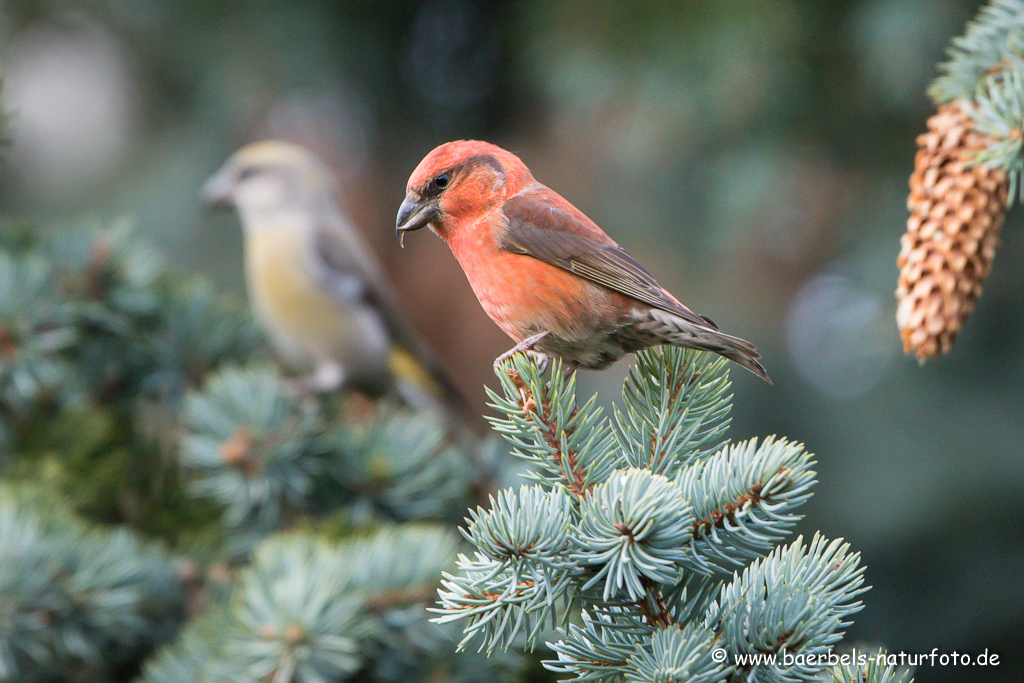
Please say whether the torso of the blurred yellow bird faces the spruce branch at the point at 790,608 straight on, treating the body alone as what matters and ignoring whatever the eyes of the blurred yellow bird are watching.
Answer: no

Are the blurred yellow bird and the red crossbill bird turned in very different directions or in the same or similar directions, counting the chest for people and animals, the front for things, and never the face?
same or similar directions

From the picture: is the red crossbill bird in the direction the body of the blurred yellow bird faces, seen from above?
no

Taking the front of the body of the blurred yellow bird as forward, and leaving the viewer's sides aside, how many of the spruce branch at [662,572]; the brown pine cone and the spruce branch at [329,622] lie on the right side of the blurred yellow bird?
0

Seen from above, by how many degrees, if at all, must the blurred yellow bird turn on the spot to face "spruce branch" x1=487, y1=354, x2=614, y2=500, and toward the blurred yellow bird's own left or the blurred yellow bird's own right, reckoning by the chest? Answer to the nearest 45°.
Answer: approximately 90° to the blurred yellow bird's own left

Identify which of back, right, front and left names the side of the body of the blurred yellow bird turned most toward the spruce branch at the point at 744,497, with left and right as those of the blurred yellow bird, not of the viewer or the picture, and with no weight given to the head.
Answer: left

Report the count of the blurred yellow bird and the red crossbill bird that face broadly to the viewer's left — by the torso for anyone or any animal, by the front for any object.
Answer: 2

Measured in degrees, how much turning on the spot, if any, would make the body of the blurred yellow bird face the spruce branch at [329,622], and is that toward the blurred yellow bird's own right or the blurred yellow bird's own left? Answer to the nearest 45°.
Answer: approximately 90° to the blurred yellow bird's own left

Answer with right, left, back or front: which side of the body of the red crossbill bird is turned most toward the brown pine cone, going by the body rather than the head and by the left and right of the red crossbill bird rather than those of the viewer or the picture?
back

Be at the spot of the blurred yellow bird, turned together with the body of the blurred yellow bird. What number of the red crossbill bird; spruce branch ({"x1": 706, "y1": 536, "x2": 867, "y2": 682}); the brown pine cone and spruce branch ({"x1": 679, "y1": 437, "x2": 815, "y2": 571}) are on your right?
0

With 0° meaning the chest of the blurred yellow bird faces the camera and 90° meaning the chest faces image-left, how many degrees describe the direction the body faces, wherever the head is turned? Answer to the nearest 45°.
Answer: approximately 90°

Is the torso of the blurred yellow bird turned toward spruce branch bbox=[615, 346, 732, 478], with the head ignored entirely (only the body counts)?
no

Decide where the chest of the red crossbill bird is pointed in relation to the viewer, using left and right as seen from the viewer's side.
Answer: facing to the left of the viewer
